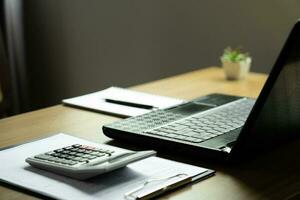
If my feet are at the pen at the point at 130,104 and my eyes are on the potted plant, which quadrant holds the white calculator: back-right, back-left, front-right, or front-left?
back-right

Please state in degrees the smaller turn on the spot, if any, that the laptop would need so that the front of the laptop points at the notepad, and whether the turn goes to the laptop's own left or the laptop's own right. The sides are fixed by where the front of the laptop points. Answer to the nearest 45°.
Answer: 0° — it already faces it
